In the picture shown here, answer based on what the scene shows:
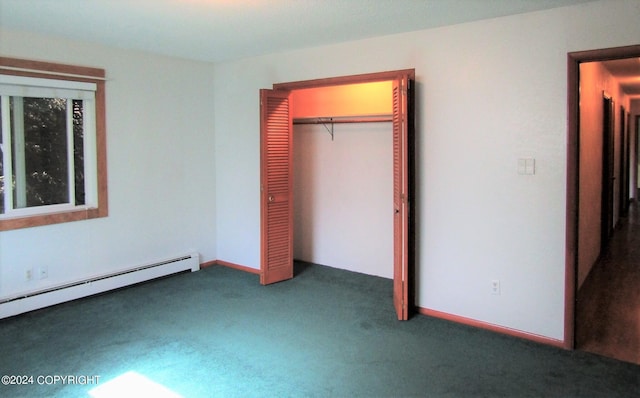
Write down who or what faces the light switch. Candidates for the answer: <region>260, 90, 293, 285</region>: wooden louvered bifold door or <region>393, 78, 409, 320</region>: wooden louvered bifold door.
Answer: <region>260, 90, 293, 285</region>: wooden louvered bifold door

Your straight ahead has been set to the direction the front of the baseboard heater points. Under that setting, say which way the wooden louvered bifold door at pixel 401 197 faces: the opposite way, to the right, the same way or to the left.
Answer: the opposite way

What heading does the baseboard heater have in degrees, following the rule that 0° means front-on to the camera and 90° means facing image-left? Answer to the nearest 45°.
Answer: approximately 315°

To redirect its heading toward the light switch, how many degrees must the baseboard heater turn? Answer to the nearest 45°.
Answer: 0° — it already faces it

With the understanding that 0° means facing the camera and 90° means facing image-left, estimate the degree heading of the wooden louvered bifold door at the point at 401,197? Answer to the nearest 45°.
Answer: approximately 90°

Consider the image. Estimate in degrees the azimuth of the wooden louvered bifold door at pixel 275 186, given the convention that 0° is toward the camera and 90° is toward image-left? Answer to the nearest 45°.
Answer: approximately 315°

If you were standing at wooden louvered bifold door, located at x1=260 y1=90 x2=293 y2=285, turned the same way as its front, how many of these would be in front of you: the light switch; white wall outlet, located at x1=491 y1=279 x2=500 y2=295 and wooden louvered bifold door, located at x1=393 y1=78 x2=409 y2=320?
3

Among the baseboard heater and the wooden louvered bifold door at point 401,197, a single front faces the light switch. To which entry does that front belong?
the baseboard heater
